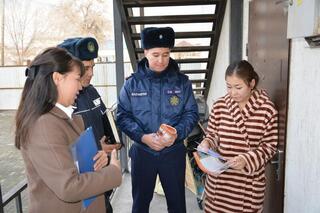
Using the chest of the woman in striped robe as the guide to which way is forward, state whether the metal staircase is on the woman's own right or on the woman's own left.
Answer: on the woman's own right

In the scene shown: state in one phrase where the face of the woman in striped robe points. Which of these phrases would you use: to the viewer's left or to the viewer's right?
to the viewer's left

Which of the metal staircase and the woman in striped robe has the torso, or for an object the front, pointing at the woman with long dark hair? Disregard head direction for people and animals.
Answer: the woman in striped robe

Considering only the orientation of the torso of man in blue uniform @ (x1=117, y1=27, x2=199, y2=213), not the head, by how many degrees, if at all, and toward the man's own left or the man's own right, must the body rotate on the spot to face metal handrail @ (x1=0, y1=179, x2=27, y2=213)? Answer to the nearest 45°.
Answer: approximately 45° to the man's own right

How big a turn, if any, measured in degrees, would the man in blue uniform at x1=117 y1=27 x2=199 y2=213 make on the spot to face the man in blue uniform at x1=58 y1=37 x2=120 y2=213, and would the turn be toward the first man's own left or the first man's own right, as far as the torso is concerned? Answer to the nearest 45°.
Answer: approximately 45° to the first man's own right

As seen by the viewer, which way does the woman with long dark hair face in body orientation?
to the viewer's right

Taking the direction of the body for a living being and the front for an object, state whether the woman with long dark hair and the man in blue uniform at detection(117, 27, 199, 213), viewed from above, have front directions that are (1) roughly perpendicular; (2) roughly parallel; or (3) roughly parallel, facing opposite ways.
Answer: roughly perpendicular

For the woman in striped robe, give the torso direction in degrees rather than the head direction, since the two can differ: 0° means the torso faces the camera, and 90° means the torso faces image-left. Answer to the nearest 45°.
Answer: approximately 45°

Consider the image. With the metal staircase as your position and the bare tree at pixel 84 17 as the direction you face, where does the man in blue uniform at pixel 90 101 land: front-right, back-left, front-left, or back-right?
back-left

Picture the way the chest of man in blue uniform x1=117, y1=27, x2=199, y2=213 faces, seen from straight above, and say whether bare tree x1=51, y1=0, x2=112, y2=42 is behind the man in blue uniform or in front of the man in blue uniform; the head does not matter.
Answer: behind
